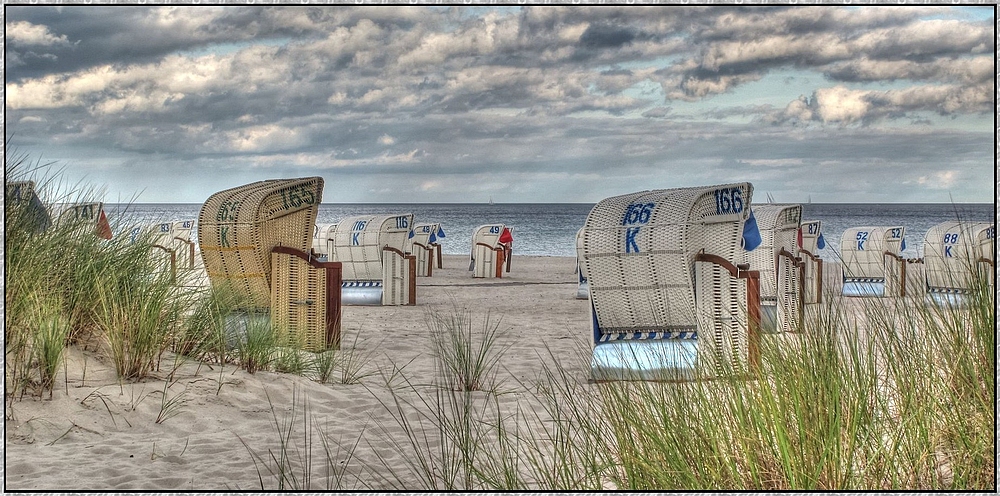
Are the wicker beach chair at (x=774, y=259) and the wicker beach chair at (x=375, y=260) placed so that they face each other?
no

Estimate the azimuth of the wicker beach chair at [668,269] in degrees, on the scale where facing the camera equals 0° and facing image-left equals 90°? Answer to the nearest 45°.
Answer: approximately 225°

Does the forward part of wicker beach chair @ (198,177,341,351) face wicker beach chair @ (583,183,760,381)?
no

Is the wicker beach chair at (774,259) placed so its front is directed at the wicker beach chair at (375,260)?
no

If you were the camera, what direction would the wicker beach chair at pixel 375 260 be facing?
facing away from the viewer and to the right of the viewer

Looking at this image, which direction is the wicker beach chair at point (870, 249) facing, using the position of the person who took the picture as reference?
facing away from the viewer and to the right of the viewer

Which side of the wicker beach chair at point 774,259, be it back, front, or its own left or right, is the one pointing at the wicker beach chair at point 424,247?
left

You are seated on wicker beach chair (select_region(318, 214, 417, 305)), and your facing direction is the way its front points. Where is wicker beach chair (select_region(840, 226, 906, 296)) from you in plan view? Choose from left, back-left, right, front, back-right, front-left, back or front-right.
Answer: front-right

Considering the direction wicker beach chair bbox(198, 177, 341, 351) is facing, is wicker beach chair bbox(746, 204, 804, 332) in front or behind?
in front

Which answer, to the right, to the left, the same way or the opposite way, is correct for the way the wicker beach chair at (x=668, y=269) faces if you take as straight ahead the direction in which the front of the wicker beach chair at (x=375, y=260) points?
the same way

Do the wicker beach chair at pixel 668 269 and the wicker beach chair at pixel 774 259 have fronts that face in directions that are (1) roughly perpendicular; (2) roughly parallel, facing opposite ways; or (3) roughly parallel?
roughly parallel

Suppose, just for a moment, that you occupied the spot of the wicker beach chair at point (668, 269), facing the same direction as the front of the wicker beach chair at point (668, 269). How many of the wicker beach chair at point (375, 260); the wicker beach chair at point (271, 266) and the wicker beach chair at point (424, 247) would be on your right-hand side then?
0
